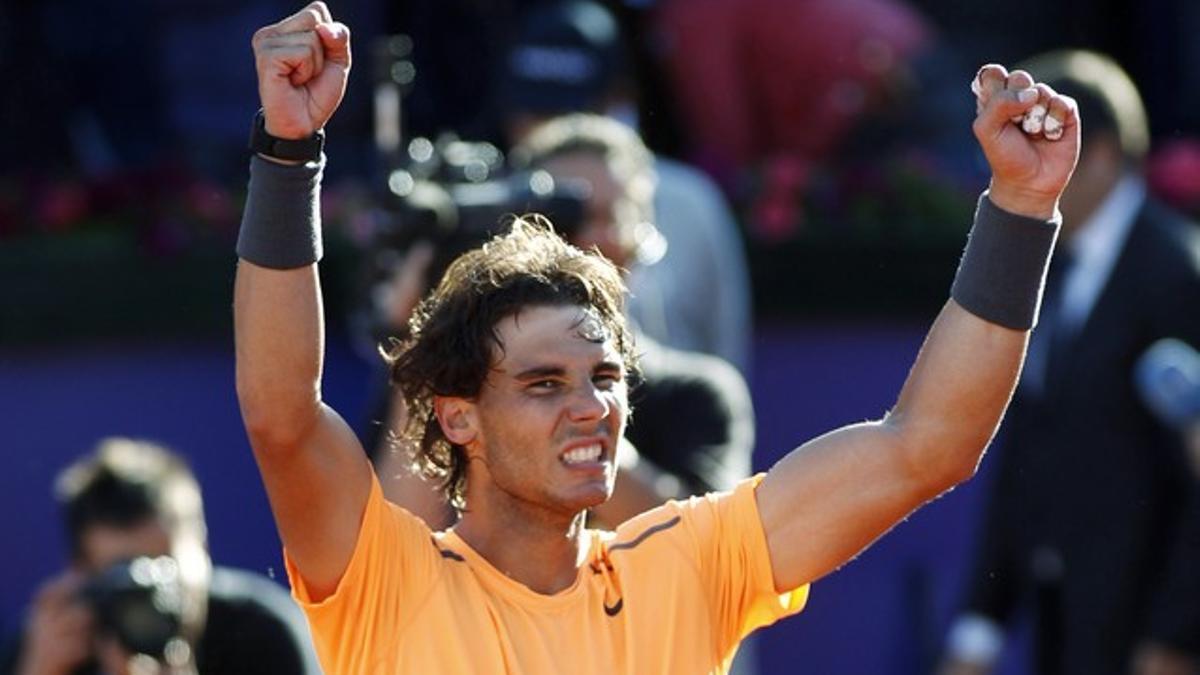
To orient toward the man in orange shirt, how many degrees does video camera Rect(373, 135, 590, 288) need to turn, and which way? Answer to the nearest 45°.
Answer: approximately 90° to its left

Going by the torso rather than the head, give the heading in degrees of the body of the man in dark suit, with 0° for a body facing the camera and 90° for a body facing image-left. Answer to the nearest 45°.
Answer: approximately 45°

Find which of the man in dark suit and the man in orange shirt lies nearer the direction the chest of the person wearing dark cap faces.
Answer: the man in orange shirt

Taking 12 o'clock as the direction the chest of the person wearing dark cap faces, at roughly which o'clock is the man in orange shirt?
The man in orange shirt is roughly at 12 o'clock from the person wearing dark cap.

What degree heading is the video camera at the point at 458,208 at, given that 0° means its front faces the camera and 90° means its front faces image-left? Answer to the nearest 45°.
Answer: approximately 90°
